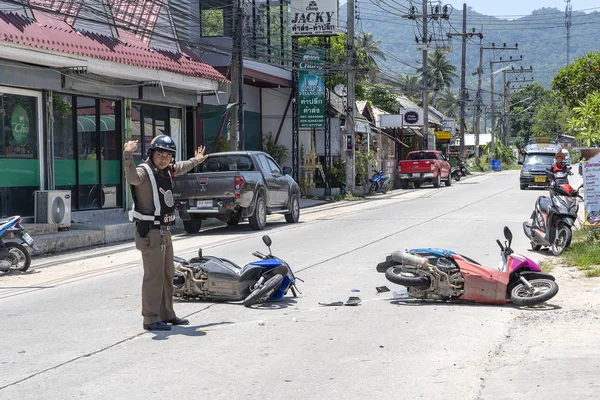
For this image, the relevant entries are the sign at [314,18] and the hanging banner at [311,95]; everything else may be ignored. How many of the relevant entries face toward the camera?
2

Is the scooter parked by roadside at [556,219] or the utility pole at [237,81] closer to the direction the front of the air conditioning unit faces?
the scooter parked by roadside

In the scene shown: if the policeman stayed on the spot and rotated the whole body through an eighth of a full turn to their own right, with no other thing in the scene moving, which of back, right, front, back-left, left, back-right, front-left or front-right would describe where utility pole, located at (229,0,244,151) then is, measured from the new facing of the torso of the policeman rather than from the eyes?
back

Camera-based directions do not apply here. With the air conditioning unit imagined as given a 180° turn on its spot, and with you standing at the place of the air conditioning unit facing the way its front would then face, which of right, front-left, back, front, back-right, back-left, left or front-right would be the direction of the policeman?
back-left

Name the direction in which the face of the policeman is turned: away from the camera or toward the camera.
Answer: toward the camera

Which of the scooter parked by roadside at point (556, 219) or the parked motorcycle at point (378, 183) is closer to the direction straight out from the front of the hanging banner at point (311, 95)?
the scooter parked by roadside

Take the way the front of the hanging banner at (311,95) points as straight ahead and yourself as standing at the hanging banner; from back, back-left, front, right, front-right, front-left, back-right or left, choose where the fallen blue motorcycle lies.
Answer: front

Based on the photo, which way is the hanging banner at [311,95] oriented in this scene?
toward the camera

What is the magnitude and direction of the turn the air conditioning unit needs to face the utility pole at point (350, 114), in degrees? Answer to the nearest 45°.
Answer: approximately 90° to its left

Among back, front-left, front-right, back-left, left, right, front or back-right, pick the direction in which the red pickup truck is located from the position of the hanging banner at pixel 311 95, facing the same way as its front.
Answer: back-left

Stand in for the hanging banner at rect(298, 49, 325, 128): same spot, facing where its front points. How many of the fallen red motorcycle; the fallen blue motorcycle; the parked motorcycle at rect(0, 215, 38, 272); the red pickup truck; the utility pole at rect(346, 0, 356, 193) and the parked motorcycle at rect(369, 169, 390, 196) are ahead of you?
3

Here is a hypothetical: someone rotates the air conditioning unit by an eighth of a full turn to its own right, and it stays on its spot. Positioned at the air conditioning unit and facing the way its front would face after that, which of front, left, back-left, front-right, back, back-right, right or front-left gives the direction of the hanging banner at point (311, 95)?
back-left

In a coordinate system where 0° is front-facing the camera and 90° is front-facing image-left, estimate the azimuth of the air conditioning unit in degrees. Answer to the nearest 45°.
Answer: approximately 315°

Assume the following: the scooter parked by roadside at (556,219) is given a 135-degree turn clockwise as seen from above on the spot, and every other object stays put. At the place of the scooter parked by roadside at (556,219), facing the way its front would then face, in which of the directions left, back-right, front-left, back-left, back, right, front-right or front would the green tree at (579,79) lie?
right

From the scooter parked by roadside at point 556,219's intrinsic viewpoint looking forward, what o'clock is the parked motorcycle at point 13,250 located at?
The parked motorcycle is roughly at 4 o'clock from the scooter parked by roadside.

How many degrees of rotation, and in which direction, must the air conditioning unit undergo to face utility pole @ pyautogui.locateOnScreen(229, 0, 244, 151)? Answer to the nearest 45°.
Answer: approximately 90° to its left

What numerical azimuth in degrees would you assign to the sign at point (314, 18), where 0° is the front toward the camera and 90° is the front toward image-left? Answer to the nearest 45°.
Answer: approximately 0°

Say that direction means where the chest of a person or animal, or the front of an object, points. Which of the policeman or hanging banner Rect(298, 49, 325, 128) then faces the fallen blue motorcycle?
the hanging banner

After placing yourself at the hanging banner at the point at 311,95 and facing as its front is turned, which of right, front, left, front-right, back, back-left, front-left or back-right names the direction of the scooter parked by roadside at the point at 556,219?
front

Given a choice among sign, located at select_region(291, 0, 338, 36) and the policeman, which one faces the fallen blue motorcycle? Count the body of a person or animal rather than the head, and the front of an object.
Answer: the sign

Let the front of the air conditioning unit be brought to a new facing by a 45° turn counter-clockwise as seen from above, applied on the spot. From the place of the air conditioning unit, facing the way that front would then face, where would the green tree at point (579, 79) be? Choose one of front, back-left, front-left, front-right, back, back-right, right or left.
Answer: front
